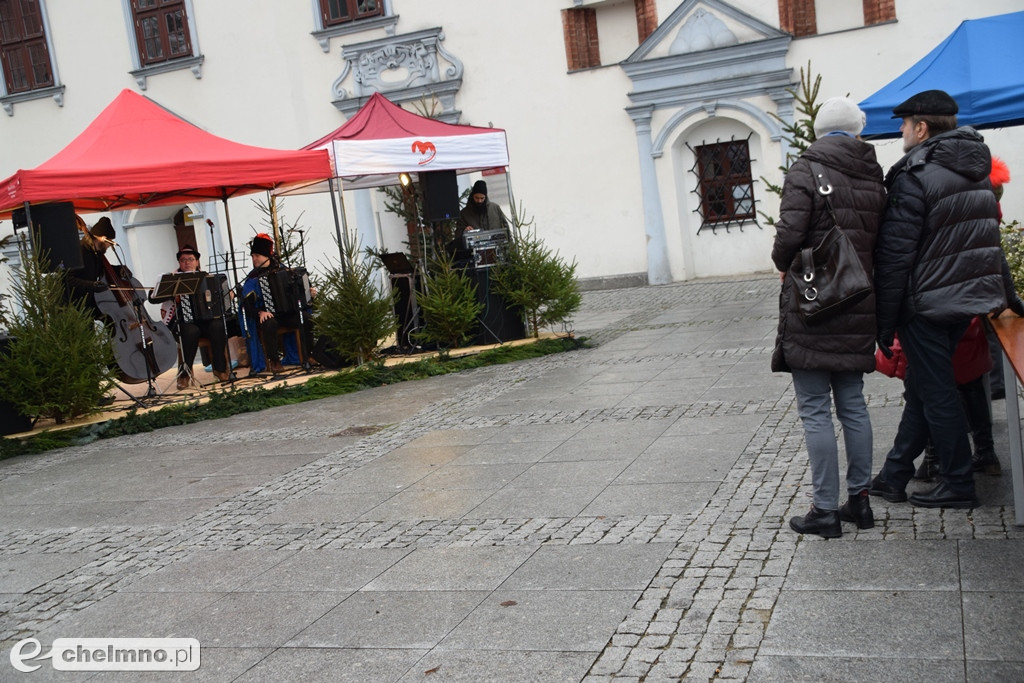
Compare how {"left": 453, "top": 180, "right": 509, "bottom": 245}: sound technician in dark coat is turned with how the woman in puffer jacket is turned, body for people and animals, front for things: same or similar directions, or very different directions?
very different directions

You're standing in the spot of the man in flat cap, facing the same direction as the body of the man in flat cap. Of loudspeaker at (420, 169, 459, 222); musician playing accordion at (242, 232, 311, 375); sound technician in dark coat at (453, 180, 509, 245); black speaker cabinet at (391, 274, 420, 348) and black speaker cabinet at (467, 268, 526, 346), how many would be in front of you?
5

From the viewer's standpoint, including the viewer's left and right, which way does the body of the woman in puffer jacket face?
facing away from the viewer and to the left of the viewer

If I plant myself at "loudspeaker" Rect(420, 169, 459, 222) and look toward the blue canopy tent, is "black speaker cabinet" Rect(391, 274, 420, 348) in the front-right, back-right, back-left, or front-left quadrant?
back-right

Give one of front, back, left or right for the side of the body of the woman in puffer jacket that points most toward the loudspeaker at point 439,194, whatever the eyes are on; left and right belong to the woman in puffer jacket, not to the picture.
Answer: front

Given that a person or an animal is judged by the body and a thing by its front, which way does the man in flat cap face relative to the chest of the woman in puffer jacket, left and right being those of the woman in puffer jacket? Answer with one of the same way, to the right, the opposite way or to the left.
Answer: the same way

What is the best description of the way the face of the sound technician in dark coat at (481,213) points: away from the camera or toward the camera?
toward the camera

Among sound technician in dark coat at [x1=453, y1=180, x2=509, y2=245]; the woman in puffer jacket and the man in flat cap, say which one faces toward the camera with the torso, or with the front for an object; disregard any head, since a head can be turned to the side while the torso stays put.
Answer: the sound technician in dark coat

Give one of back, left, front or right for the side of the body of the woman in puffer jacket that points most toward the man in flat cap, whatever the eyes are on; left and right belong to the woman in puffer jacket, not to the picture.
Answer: right

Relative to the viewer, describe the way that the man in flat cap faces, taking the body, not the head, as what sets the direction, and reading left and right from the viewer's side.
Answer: facing away from the viewer and to the left of the viewer

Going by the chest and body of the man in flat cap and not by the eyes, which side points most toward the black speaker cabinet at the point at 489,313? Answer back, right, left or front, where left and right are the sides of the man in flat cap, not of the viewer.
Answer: front

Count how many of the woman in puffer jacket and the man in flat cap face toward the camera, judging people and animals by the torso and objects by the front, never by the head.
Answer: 0

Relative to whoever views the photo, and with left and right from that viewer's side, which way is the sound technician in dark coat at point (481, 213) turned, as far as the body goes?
facing the viewer

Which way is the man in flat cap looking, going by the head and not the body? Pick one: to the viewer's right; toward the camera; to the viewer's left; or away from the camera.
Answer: to the viewer's left

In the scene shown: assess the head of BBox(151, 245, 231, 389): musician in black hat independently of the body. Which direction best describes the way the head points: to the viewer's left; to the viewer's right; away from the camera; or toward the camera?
toward the camera

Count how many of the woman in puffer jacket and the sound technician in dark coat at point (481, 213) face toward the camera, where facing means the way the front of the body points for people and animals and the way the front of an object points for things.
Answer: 1

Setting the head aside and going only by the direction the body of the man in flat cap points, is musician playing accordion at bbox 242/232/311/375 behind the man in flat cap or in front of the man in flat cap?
in front

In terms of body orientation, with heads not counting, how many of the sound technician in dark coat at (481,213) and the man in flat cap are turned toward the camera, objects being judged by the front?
1

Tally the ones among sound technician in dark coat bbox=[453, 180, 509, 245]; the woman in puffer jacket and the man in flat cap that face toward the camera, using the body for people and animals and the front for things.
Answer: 1

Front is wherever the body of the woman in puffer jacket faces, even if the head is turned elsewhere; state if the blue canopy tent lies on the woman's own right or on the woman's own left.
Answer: on the woman's own right
